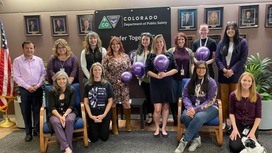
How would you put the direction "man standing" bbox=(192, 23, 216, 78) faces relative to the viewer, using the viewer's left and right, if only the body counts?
facing the viewer

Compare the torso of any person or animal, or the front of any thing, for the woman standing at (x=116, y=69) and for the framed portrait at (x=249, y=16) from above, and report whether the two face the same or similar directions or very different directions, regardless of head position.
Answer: same or similar directions

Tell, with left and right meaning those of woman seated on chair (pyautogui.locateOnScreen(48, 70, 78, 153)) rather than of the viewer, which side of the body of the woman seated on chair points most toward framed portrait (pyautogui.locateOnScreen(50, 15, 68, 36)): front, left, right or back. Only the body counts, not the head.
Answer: back

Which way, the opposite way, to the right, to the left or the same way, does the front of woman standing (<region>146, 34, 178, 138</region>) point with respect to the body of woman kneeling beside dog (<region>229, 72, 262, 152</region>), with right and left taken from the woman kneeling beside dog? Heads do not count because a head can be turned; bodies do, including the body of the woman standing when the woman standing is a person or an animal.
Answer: the same way

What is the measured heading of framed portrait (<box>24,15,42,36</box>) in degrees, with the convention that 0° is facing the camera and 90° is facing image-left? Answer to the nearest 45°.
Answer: approximately 0°

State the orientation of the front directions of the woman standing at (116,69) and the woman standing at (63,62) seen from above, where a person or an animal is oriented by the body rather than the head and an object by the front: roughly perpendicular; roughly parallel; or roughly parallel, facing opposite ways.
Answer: roughly parallel

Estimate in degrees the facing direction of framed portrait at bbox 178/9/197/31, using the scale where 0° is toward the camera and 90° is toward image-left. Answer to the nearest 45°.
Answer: approximately 0°

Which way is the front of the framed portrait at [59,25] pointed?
toward the camera

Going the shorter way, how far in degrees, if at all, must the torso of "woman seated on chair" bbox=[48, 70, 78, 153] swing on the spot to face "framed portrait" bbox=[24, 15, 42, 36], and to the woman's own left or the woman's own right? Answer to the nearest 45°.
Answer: approximately 180°

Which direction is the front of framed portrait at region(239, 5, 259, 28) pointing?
toward the camera

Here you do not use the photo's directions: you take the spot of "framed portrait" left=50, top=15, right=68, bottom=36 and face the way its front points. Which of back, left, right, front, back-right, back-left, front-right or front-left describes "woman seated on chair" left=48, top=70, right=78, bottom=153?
front

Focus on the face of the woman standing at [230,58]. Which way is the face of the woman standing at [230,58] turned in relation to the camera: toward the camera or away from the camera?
toward the camera

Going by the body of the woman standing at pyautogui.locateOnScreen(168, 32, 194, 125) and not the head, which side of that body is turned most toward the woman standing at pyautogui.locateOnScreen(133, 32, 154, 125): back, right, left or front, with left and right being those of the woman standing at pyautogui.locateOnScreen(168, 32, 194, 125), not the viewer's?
right

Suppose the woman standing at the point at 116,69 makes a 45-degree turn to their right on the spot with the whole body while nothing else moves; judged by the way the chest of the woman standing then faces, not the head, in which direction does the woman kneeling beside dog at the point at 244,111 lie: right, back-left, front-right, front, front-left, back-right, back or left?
left

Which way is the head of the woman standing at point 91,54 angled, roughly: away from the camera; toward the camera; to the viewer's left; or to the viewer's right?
toward the camera

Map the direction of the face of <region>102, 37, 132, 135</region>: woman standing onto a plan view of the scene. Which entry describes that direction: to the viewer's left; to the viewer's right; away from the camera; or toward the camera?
toward the camera

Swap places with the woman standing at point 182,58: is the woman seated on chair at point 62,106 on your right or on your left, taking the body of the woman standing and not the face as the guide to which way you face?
on your right

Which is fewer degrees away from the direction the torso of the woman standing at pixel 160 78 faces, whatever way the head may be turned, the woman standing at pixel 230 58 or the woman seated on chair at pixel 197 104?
the woman seated on chair

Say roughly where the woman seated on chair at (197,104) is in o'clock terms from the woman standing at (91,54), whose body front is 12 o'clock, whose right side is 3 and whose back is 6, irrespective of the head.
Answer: The woman seated on chair is roughly at 10 o'clock from the woman standing.

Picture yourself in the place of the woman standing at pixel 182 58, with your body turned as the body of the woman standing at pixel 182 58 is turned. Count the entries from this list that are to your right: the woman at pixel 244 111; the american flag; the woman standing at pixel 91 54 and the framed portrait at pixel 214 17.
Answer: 2
